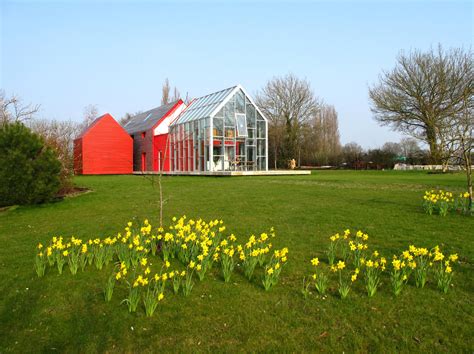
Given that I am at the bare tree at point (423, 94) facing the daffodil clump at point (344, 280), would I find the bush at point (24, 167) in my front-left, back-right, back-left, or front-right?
front-right

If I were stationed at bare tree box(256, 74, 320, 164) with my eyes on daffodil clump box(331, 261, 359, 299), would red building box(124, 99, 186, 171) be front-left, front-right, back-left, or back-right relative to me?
front-right

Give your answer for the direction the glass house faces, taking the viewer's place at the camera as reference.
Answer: facing the viewer and to the right of the viewer

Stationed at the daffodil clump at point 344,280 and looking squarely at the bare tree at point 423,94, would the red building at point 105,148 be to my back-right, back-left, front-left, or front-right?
front-left

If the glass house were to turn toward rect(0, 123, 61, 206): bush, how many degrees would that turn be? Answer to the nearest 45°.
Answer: approximately 45° to its right

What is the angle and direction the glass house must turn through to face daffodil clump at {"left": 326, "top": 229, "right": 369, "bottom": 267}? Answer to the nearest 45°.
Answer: approximately 45° to its right

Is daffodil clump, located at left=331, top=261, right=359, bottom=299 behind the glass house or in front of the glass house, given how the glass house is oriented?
in front

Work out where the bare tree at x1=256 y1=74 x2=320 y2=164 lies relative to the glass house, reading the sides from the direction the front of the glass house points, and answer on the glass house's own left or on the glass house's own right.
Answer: on the glass house's own left

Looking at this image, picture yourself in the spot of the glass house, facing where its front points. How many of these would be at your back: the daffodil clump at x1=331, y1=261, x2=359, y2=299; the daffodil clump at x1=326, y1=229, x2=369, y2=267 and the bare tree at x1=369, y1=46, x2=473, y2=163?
0

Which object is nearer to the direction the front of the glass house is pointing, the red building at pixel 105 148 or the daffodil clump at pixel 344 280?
the daffodil clump

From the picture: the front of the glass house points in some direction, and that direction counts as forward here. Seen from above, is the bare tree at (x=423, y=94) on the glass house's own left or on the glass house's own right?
on the glass house's own left

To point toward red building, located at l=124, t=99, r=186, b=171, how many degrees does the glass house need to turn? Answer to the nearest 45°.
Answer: approximately 180°

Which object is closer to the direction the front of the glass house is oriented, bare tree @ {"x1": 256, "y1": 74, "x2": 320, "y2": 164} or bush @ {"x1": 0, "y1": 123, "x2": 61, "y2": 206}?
the bush

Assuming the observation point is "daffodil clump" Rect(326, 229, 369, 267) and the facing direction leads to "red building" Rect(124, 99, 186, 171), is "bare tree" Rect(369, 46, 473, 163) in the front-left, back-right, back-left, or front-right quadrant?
front-right
